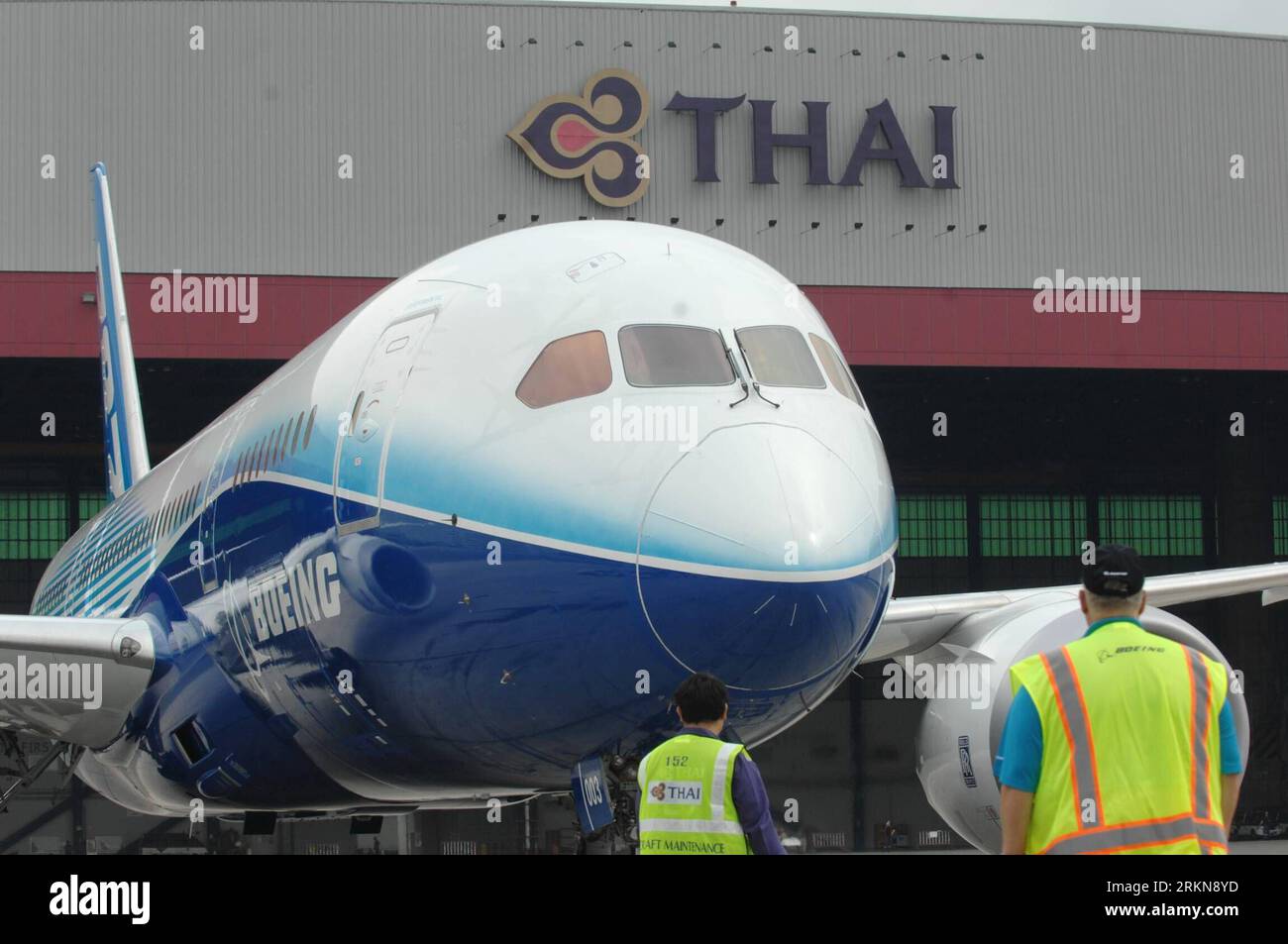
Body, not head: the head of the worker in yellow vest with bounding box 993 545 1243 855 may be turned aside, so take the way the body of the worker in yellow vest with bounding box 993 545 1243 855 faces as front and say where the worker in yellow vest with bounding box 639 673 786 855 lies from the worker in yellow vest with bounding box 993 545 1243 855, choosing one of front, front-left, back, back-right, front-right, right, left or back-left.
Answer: front-left

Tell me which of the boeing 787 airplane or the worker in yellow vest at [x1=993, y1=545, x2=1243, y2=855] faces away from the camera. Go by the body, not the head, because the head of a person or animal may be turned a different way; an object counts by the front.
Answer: the worker in yellow vest

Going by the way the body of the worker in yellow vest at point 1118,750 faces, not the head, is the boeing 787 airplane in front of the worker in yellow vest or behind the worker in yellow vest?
in front

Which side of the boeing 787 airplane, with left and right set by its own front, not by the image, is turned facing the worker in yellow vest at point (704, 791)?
front

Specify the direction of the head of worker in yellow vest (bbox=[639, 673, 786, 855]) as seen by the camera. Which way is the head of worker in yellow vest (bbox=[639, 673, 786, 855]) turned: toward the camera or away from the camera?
away from the camera

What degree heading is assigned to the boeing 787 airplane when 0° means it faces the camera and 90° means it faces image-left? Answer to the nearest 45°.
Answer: approximately 315°

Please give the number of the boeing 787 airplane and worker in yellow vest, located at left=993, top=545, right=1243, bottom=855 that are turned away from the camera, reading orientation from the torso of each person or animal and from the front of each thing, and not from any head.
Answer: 1

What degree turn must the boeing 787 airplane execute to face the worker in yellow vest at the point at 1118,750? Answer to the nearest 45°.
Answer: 0° — it already faces them

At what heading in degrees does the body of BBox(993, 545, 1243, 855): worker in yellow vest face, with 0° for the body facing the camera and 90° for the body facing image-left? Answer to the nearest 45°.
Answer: approximately 180°

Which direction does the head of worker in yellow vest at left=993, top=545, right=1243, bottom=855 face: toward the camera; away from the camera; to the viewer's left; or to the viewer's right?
away from the camera
